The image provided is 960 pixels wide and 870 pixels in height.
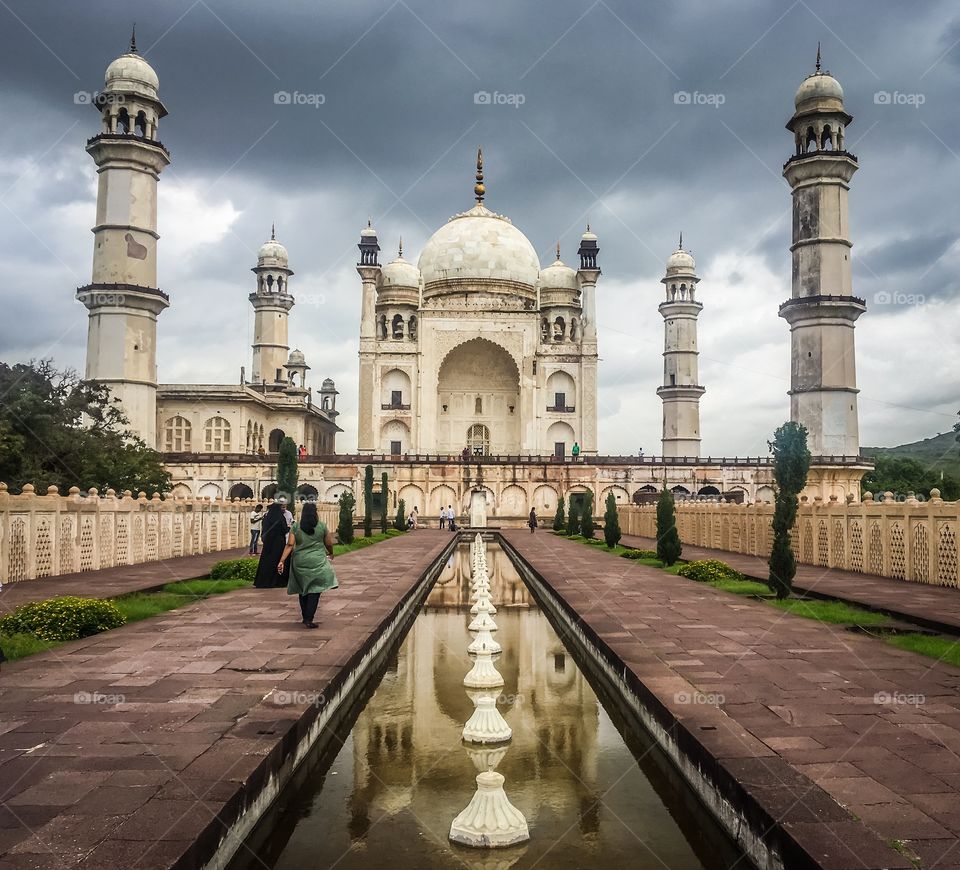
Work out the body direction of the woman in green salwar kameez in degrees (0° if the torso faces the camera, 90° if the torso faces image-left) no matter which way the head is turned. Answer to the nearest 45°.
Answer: approximately 180°

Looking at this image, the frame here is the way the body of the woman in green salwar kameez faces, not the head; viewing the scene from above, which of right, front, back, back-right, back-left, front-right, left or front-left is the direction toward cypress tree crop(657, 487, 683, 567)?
front-right

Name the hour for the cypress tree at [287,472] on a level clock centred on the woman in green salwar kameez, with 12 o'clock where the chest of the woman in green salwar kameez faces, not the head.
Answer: The cypress tree is roughly at 12 o'clock from the woman in green salwar kameez.

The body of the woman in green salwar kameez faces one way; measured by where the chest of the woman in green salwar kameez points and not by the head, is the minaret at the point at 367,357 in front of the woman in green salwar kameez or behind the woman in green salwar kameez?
in front

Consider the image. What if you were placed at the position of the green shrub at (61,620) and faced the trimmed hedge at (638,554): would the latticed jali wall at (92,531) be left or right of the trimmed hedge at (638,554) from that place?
left

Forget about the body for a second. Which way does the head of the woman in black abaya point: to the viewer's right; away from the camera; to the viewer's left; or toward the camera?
away from the camera

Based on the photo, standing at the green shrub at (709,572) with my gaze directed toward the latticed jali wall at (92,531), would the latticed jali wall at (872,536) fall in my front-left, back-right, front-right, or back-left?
back-right

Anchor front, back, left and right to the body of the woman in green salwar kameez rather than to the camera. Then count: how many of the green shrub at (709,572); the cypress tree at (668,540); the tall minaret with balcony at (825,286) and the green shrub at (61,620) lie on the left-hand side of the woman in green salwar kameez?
1

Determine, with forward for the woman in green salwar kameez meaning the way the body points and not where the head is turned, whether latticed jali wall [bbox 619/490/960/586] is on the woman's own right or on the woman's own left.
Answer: on the woman's own right

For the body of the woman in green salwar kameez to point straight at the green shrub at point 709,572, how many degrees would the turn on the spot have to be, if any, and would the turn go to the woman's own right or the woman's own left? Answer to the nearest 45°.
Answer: approximately 45° to the woman's own right

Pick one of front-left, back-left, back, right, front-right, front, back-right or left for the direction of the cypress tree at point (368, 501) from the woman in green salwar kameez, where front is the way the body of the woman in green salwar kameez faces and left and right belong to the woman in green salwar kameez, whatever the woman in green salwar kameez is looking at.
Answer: front

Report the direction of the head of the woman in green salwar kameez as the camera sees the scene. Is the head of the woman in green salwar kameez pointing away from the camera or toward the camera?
away from the camera

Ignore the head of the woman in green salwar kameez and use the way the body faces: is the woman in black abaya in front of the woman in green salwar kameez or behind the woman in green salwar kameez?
in front
